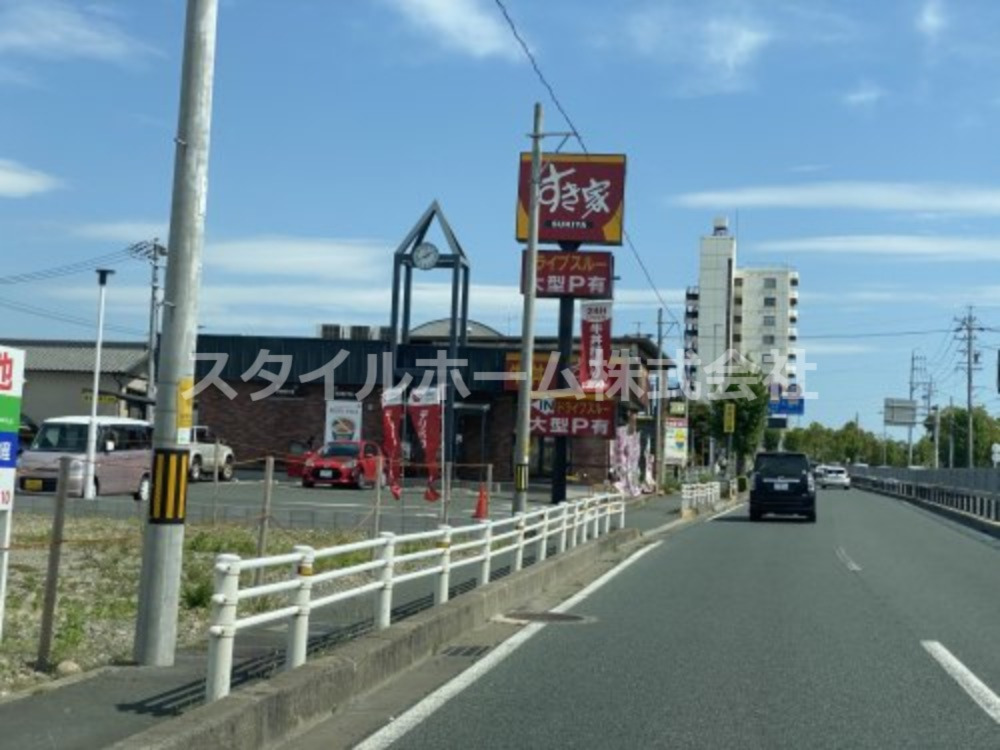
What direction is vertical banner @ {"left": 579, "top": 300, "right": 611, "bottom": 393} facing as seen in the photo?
toward the camera

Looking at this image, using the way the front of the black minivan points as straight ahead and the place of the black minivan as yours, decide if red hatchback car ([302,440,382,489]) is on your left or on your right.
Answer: on your left

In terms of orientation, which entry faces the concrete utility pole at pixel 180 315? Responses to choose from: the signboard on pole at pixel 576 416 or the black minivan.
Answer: the signboard on pole

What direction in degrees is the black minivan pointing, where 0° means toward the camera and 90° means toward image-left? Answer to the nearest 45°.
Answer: approximately 180°

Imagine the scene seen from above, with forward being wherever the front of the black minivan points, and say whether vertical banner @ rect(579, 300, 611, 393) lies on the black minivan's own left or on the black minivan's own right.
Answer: on the black minivan's own left

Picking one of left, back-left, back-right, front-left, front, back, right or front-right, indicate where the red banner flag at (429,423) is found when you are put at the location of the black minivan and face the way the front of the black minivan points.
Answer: back-left

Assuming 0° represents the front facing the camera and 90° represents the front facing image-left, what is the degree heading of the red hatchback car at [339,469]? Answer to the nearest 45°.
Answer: approximately 45°

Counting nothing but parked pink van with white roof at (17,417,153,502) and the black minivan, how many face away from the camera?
1

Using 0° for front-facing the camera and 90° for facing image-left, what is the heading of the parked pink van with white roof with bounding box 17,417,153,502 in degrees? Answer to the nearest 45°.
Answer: approximately 45°

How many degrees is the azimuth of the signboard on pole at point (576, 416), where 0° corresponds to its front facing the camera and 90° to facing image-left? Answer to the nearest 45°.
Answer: approximately 0°

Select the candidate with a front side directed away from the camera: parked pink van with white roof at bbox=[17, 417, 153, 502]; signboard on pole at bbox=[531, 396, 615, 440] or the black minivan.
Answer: the black minivan

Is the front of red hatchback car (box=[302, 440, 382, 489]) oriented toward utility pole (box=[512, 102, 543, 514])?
no

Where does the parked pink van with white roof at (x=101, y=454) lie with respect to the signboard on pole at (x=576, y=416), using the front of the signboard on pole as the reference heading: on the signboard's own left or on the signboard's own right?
on the signboard's own right

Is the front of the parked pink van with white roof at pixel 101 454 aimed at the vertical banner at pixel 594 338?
no

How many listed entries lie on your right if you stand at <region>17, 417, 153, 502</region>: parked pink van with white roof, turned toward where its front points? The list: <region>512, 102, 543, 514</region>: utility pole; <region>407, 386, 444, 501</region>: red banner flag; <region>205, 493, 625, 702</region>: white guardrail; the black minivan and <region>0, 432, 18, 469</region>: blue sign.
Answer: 0

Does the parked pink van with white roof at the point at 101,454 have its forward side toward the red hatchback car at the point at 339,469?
no

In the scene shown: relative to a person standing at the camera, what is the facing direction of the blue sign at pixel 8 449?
facing the viewer
